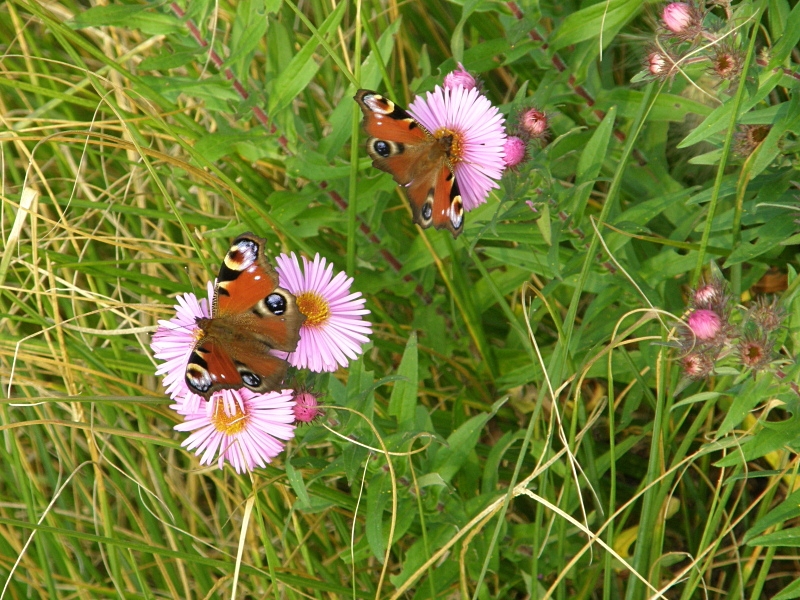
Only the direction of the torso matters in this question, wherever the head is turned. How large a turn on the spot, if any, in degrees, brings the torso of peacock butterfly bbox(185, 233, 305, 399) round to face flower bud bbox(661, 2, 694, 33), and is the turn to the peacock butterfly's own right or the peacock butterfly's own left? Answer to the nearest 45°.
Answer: approximately 180°

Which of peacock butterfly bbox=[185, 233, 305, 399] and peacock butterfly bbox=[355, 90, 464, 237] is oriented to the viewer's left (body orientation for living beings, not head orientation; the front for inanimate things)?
peacock butterfly bbox=[185, 233, 305, 399]

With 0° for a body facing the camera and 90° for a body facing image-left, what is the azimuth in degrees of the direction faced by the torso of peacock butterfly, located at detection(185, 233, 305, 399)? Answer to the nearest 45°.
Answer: approximately 90°

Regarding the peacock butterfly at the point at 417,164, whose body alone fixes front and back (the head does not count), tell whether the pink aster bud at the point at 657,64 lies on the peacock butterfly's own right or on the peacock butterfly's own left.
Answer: on the peacock butterfly's own right

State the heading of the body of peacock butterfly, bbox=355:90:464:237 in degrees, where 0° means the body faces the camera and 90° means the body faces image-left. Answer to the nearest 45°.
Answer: approximately 225°

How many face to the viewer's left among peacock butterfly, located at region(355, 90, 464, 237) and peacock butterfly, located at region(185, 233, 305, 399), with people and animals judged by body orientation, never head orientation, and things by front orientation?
1
